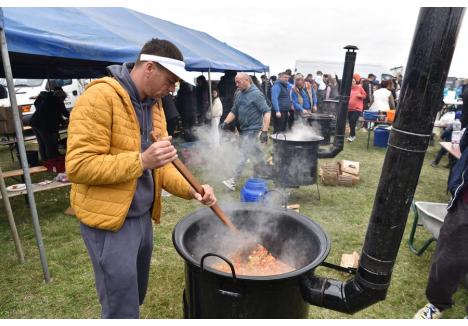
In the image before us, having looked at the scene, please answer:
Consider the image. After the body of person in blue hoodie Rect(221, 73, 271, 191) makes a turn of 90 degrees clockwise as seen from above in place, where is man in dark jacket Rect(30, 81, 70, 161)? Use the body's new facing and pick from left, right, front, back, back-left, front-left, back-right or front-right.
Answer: front-left

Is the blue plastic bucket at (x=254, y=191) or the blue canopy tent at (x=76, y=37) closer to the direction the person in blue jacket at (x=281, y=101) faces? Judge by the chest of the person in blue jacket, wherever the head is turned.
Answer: the blue plastic bucket

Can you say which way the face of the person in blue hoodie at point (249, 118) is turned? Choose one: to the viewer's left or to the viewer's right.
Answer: to the viewer's left

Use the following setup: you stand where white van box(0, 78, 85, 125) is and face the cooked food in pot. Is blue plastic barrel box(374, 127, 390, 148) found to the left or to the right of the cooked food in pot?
left

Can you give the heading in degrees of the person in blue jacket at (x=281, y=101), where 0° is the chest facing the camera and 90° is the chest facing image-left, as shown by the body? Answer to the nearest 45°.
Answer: approximately 315°

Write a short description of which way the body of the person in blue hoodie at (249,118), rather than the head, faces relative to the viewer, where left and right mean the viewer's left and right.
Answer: facing the viewer and to the left of the viewer

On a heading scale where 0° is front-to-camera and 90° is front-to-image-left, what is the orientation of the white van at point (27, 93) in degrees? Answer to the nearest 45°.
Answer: approximately 45°
